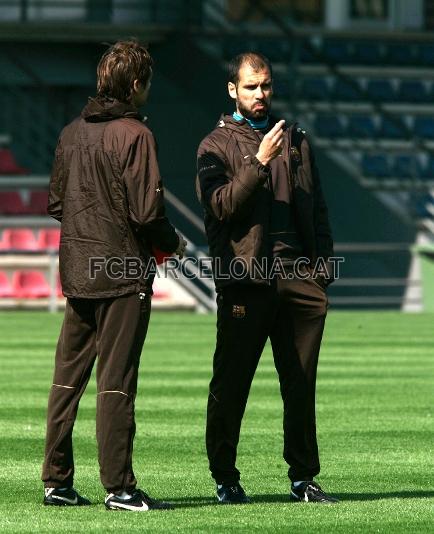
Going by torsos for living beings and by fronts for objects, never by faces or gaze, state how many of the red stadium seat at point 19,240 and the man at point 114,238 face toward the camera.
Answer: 1

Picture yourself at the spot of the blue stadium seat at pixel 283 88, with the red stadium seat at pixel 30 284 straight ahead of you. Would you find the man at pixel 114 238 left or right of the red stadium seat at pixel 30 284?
left

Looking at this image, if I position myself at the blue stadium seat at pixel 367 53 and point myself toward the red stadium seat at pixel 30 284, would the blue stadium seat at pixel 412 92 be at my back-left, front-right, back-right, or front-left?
back-left

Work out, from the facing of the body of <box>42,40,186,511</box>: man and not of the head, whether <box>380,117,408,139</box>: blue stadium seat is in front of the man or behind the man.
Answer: in front

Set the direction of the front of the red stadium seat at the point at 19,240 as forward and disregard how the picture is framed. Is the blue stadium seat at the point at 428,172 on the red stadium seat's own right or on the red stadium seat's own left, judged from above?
on the red stadium seat's own left

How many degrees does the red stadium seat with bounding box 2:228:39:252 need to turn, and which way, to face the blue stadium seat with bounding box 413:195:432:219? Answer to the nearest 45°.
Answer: approximately 90° to its left

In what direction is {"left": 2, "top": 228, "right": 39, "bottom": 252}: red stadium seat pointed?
toward the camera

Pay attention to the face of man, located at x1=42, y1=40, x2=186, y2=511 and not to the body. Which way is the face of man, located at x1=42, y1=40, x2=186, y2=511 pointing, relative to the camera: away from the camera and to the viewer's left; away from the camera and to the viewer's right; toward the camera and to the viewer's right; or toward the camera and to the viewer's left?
away from the camera and to the viewer's right

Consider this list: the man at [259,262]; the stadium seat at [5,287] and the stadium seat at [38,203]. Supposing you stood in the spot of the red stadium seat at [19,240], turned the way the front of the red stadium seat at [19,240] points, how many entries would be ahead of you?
2

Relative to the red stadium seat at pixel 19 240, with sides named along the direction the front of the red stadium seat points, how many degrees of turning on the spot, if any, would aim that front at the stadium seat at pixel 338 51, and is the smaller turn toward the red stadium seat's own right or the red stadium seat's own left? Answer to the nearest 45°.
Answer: approximately 135° to the red stadium seat's own left

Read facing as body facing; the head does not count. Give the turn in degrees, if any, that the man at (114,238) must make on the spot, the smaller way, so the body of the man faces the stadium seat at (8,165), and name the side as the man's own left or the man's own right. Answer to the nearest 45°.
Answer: approximately 45° to the man's own left

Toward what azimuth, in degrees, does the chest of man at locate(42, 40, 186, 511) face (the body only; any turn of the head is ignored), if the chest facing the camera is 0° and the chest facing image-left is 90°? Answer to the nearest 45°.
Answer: approximately 225°
